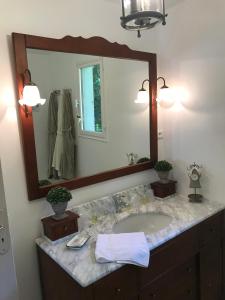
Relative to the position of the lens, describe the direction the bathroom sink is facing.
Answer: facing the viewer and to the right of the viewer

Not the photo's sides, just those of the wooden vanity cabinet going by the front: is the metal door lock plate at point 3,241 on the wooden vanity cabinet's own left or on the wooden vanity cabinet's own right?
on the wooden vanity cabinet's own right

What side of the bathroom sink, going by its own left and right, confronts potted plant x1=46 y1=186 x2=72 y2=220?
right

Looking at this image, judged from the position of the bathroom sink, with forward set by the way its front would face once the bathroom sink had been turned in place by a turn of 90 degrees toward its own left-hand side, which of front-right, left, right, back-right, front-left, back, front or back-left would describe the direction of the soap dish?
back

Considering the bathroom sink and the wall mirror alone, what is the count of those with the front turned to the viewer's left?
0

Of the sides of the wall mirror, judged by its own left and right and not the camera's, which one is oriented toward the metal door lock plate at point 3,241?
right
